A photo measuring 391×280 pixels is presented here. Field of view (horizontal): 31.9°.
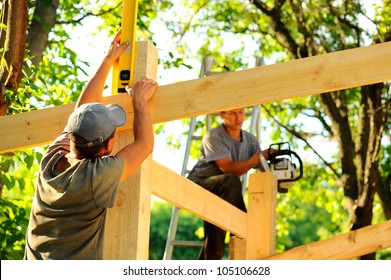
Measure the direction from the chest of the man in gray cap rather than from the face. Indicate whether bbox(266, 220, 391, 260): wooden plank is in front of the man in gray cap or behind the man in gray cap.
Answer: in front

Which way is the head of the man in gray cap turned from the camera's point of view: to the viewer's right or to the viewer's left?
to the viewer's right

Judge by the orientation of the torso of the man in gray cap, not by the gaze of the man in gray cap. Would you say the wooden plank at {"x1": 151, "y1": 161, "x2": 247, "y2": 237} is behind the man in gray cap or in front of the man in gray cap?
in front

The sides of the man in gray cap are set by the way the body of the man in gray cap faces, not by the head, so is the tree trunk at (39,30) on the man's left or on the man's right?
on the man's left

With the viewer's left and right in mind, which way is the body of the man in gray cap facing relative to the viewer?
facing away from the viewer and to the right of the viewer
